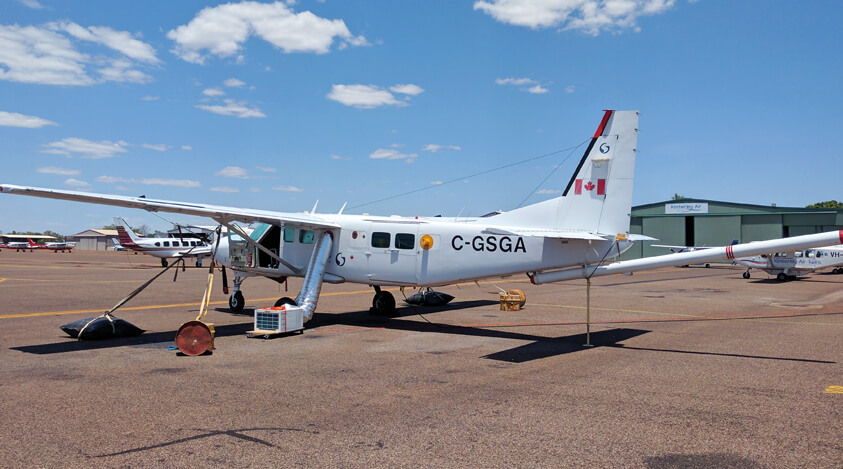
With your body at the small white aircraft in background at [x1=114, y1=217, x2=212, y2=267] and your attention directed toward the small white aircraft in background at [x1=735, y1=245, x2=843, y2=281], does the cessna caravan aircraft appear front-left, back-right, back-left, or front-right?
front-right

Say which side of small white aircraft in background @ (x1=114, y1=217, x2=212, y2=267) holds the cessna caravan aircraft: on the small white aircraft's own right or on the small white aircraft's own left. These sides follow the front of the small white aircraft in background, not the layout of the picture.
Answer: on the small white aircraft's own right

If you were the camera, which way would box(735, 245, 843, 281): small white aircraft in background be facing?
facing to the left of the viewer

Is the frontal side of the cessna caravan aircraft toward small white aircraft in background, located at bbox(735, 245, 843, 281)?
no

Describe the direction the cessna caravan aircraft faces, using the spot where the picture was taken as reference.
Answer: facing away from the viewer and to the left of the viewer

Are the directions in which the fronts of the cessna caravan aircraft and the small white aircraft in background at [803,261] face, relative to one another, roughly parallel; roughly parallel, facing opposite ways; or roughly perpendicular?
roughly parallel

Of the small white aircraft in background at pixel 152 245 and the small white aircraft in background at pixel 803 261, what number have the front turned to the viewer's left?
1

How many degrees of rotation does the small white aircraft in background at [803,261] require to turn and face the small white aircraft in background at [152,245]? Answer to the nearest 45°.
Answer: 0° — it already faces it

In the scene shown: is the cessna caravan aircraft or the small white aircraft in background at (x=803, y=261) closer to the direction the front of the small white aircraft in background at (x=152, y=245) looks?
the small white aircraft in background

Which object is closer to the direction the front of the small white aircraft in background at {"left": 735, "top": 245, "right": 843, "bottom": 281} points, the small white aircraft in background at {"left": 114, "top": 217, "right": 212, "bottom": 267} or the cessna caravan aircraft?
the small white aircraft in background

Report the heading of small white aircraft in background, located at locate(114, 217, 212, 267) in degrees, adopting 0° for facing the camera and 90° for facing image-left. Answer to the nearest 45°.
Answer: approximately 270°

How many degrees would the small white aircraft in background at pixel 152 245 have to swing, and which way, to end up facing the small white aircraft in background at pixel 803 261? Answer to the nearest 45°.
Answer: approximately 45° to its right

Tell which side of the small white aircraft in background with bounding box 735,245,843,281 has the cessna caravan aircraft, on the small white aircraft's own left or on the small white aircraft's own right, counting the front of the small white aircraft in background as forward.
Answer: on the small white aircraft's own left
